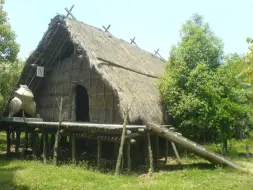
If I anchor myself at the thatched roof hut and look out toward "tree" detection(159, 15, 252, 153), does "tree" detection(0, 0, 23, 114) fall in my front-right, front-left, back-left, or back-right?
back-left

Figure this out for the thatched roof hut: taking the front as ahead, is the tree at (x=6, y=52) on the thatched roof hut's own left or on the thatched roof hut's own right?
on the thatched roof hut's own right

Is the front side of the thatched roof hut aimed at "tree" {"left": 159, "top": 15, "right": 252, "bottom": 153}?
no

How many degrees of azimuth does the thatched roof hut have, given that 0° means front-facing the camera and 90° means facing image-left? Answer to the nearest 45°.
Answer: approximately 45°
